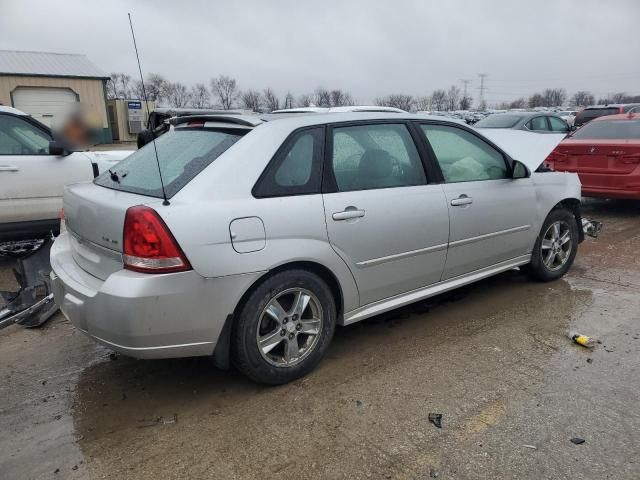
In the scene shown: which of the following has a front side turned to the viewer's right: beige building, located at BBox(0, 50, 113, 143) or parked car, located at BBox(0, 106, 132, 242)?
the parked car

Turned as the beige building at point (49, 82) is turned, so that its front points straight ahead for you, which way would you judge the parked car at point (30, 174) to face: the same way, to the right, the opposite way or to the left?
to the left

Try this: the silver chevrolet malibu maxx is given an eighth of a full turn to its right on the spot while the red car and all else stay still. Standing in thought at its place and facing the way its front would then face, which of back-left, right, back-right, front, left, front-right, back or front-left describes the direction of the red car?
front-left

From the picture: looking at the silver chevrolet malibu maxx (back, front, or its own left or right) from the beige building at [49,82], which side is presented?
left

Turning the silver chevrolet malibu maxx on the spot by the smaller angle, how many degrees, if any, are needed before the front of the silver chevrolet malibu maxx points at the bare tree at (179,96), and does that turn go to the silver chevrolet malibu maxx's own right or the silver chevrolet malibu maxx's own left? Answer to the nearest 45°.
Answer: approximately 45° to the silver chevrolet malibu maxx's own left

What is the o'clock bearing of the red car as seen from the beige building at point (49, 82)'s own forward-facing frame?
The red car is roughly at 11 o'clock from the beige building.

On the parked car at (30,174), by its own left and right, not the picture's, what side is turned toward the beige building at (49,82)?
left

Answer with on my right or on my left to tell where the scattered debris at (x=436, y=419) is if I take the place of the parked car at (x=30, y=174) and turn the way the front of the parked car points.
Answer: on my right

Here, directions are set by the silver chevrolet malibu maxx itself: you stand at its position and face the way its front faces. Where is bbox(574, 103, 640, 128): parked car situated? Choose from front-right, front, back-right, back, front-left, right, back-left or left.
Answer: front

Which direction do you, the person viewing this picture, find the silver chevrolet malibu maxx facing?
facing away from the viewer and to the right of the viewer

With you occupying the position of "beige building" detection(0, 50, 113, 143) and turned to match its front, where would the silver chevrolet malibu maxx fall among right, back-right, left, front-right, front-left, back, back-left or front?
front

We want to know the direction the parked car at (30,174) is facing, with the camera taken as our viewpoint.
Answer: facing to the right of the viewer

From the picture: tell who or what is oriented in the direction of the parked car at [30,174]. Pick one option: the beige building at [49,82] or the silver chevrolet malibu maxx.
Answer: the beige building

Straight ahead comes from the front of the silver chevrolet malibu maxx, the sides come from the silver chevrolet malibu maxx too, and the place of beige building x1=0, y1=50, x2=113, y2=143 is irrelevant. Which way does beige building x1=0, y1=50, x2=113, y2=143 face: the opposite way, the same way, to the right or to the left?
to the right

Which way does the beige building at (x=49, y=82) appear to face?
toward the camera
